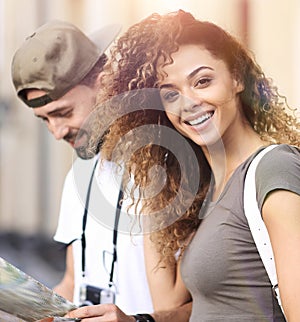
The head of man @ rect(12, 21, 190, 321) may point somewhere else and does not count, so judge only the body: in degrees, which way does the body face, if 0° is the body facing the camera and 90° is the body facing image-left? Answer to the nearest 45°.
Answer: approximately 45°

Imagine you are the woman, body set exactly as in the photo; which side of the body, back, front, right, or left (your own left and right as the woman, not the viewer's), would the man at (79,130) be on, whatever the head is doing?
right

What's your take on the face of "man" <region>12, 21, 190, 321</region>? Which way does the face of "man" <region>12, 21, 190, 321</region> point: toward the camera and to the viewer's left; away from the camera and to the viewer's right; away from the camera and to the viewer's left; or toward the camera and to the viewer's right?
toward the camera and to the viewer's left

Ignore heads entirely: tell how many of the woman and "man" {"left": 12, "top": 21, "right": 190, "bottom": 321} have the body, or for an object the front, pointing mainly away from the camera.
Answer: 0

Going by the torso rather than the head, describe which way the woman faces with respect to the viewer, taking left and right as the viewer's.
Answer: facing the viewer and to the left of the viewer

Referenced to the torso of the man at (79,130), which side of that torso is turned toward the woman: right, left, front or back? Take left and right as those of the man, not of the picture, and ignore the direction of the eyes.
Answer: left
